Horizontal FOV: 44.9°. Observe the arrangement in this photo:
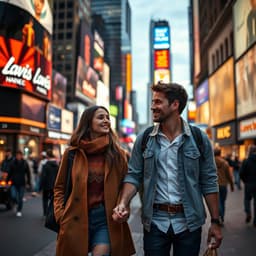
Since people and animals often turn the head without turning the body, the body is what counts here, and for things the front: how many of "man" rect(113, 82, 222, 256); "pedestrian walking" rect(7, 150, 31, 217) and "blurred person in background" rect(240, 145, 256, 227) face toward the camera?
2

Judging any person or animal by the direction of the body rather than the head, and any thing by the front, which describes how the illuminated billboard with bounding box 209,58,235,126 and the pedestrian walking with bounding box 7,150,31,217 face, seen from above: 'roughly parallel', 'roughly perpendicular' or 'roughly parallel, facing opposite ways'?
roughly perpendicular

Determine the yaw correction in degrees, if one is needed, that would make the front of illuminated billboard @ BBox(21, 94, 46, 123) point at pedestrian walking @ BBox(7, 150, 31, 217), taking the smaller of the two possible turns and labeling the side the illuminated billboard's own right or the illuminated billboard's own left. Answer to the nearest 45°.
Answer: approximately 45° to the illuminated billboard's own right

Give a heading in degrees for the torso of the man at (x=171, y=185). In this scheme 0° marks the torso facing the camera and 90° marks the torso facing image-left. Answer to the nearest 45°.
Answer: approximately 0°

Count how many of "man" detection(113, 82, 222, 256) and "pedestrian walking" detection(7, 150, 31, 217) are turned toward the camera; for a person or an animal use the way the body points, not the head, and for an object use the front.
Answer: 2

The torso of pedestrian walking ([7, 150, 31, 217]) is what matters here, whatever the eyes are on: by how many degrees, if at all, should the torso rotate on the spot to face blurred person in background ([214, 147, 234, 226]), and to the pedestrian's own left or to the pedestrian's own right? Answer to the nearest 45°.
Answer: approximately 45° to the pedestrian's own left

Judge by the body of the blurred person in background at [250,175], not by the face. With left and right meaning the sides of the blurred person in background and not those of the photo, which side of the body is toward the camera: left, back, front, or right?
back

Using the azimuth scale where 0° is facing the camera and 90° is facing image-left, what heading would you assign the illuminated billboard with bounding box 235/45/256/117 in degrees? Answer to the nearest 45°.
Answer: approximately 45°

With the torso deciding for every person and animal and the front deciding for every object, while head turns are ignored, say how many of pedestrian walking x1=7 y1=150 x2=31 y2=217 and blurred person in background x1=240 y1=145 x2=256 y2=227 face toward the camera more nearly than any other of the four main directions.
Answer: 1
